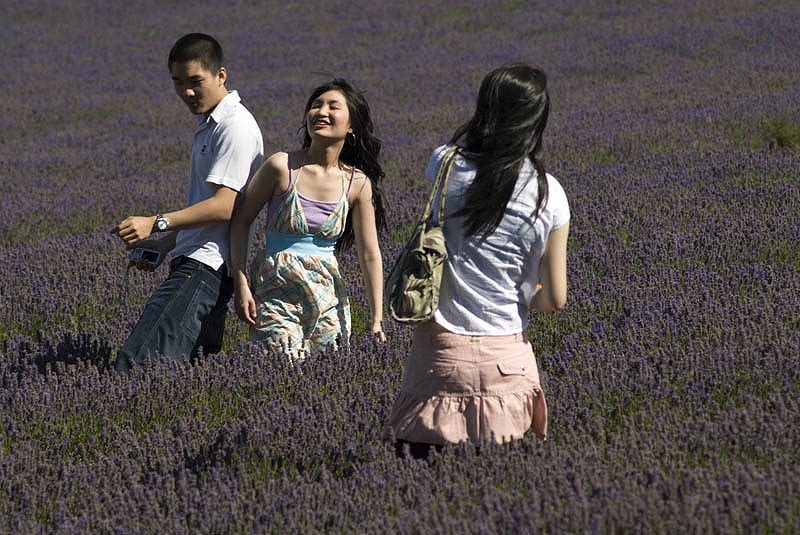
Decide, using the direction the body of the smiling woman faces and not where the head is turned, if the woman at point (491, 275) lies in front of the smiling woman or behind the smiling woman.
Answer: in front

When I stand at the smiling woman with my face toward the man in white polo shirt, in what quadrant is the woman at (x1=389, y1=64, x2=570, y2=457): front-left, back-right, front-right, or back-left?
back-left

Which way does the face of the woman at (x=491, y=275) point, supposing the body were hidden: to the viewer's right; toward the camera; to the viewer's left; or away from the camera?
away from the camera

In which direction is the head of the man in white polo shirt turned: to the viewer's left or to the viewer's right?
to the viewer's left

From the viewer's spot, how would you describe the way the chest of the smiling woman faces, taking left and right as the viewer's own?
facing the viewer

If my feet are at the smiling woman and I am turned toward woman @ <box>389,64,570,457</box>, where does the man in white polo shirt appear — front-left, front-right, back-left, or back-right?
back-right
